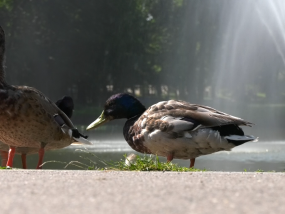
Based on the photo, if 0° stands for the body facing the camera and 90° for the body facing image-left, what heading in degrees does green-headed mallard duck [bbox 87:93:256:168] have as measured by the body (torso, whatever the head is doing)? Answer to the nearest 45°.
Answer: approximately 90°
